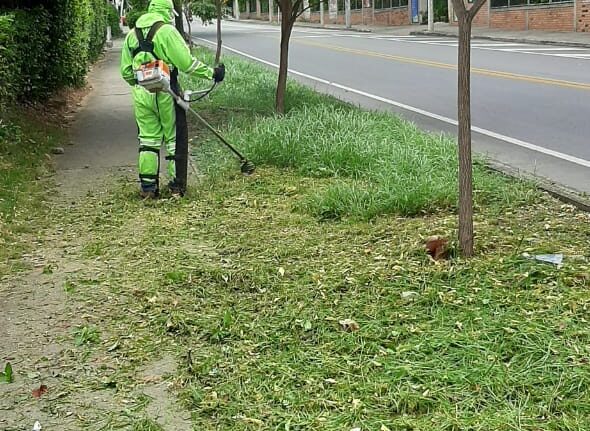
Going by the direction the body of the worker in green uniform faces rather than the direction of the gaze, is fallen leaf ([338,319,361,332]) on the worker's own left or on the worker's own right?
on the worker's own right

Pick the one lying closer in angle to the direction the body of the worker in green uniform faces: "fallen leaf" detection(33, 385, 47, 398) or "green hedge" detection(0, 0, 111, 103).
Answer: the green hedge

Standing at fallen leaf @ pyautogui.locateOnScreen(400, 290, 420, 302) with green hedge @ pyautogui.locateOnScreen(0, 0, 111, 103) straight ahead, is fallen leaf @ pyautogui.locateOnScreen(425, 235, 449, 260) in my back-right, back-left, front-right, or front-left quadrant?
front-right

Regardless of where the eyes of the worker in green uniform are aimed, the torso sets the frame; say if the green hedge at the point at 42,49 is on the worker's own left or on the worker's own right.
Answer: on the worker's own left

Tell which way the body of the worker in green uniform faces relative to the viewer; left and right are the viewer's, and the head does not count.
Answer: facing away from the viewer and to the right of the viewer

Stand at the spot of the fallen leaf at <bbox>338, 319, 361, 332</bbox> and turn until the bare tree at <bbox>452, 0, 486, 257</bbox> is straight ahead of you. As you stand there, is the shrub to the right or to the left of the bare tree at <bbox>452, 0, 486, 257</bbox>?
left

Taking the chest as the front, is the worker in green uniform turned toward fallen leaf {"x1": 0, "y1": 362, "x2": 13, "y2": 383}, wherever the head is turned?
no

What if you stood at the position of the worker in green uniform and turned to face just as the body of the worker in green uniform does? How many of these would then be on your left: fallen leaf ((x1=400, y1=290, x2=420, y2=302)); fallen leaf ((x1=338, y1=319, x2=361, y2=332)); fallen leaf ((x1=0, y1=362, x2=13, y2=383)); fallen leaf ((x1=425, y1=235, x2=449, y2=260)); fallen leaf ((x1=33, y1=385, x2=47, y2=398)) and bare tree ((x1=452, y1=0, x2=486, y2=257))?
0

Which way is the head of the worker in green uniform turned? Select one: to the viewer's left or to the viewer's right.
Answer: to the viewer's right

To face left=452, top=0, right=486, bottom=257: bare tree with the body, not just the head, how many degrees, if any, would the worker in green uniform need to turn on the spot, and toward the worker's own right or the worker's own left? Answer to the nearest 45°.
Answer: approximately 90° to the worker's own right

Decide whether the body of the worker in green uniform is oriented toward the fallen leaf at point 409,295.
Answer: no

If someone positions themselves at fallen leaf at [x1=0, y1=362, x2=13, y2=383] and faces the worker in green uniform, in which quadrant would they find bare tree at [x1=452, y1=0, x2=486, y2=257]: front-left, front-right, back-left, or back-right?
front-right

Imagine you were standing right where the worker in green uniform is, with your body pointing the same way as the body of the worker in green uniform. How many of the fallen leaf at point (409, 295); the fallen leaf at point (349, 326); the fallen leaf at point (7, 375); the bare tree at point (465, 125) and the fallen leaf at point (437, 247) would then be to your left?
0
